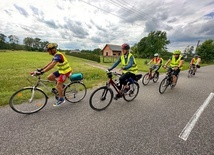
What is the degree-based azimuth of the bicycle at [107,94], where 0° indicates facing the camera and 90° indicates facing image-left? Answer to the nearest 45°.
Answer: approximately 45°

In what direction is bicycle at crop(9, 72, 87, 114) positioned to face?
to the viewer's left

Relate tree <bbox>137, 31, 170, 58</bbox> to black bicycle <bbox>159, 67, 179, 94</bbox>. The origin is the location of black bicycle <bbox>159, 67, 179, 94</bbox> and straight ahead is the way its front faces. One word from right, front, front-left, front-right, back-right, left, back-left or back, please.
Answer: back-right

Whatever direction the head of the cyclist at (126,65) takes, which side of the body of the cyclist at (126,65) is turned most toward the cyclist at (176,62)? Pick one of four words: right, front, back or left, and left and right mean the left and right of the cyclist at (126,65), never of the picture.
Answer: back

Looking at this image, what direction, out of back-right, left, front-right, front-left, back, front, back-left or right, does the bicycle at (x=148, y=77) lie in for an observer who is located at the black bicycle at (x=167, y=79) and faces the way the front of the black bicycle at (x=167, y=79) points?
right

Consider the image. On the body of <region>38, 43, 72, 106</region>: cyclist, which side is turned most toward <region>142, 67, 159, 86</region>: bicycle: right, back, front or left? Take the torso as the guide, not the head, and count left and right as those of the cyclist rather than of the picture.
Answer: back

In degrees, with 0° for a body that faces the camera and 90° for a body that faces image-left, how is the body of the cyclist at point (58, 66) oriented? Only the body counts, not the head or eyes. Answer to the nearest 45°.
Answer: approximately 90°

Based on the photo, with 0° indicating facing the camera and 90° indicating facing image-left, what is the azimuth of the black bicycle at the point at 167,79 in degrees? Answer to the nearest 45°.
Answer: approximately 45°

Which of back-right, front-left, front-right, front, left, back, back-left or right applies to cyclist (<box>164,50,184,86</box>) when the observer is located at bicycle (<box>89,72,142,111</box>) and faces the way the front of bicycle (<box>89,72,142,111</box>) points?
back

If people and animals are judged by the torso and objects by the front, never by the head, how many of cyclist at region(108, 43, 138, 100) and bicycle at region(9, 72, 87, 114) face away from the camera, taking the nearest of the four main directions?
0

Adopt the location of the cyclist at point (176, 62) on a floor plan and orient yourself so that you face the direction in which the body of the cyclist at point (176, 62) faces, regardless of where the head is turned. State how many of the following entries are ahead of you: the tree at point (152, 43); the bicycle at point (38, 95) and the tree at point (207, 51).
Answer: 1
